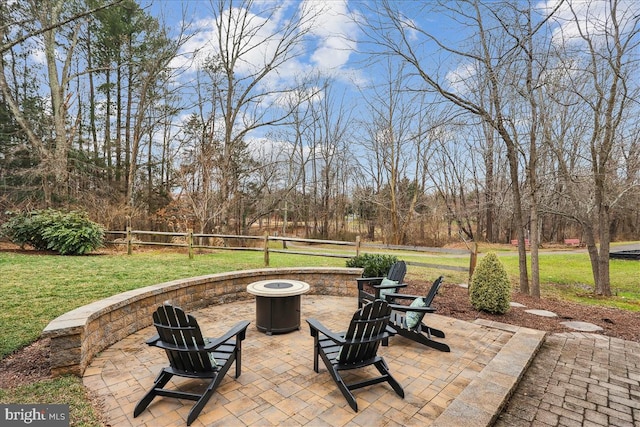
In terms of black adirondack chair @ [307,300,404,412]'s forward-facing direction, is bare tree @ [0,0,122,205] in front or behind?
in front

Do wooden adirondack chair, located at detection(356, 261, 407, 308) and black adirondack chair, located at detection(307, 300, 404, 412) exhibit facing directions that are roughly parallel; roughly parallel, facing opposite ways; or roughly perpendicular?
roughly perpendicular

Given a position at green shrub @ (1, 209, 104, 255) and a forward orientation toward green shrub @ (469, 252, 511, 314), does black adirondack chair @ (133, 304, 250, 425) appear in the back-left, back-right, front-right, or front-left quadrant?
front-right

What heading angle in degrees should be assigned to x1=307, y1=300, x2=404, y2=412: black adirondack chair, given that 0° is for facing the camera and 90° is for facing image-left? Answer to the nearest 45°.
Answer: approximately 135°

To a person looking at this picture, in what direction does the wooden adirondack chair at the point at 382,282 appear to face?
facing the viewer and to the left of the viewer

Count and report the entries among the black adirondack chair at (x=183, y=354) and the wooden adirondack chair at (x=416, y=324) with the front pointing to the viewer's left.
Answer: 1

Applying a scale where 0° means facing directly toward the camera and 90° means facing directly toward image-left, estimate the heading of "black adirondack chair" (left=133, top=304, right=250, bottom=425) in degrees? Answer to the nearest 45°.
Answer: approximately 225°

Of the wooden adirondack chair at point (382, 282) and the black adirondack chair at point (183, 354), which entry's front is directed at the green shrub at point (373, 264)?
the black adirondack chair

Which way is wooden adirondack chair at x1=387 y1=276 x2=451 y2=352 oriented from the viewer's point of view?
to the viewer's left

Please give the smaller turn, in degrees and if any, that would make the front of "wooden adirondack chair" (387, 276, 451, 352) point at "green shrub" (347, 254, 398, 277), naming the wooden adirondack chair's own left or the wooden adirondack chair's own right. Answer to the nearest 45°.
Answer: approximately 90° to the wooden adirondack chair's own right

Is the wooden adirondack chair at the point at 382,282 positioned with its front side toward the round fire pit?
yes

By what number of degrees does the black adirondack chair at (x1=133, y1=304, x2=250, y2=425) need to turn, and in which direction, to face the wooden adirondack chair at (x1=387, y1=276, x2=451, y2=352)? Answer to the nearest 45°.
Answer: approximately 45° to its right

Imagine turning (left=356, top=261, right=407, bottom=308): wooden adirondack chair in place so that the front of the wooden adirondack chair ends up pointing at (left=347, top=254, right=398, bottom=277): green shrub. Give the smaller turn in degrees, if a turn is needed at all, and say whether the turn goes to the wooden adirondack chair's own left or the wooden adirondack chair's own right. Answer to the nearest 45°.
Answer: approximately 135° to the wooden adirondack chair's own right
